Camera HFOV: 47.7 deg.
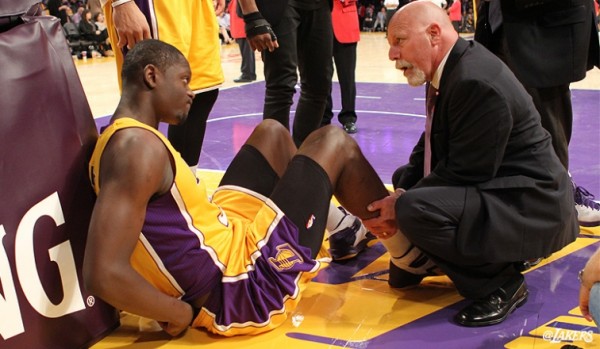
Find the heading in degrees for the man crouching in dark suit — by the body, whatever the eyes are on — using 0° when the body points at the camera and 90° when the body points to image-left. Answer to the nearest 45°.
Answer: approximately 90°

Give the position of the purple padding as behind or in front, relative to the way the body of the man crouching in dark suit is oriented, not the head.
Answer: in front
